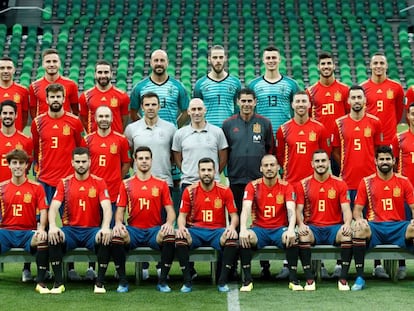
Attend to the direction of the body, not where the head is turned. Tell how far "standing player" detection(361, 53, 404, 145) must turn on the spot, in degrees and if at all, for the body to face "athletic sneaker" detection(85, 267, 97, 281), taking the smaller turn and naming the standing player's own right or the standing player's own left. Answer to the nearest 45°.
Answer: approximately 45° to the standing player's own right

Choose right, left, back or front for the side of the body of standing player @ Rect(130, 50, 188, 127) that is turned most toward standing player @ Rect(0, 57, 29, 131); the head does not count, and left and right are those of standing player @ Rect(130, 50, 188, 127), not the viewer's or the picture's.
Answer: right

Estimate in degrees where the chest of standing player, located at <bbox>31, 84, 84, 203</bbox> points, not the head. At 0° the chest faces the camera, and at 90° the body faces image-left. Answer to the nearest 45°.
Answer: approximately 0°

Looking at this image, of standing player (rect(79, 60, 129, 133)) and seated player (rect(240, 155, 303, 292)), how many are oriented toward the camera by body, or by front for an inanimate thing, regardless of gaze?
2
